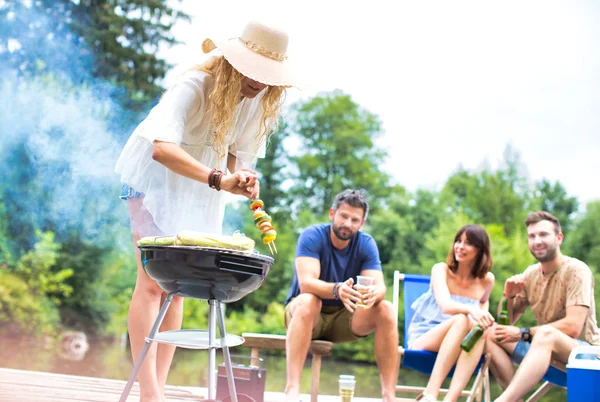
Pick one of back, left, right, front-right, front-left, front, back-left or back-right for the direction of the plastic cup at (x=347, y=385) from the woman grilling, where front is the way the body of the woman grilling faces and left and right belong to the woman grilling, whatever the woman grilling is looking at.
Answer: left

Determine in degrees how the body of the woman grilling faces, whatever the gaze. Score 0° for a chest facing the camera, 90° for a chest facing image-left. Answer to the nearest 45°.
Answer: approximately 315°

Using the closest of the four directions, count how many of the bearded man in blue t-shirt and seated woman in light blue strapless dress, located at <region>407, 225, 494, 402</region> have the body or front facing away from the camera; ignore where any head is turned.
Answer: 0

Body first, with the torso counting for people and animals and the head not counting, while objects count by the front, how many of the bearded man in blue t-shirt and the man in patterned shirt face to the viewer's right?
0

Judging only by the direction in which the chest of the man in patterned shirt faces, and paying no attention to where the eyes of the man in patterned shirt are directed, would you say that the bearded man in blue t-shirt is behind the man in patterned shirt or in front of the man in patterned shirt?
in front

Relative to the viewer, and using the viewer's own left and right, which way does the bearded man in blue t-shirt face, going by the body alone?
facing the viewer

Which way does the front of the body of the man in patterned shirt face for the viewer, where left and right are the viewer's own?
facing the viewer and to the left of the viewer

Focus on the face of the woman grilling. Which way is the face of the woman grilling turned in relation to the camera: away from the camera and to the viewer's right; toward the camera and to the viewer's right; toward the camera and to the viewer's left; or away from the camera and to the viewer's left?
toward the camera and to the viewer's right

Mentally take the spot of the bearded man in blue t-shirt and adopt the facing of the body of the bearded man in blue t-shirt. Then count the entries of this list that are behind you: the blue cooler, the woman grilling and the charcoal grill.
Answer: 0

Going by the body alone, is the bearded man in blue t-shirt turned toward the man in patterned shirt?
no

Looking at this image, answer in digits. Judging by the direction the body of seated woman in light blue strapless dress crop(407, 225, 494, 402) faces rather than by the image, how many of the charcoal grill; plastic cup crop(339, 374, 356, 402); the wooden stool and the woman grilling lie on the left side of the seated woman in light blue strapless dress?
0

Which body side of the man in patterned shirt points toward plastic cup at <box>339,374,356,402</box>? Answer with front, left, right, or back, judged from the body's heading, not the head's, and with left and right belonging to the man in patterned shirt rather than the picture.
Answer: front

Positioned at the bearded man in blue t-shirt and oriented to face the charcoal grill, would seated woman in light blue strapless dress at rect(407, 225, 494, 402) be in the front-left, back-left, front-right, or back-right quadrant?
back-left

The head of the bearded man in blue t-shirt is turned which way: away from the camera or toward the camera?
toward the camera
